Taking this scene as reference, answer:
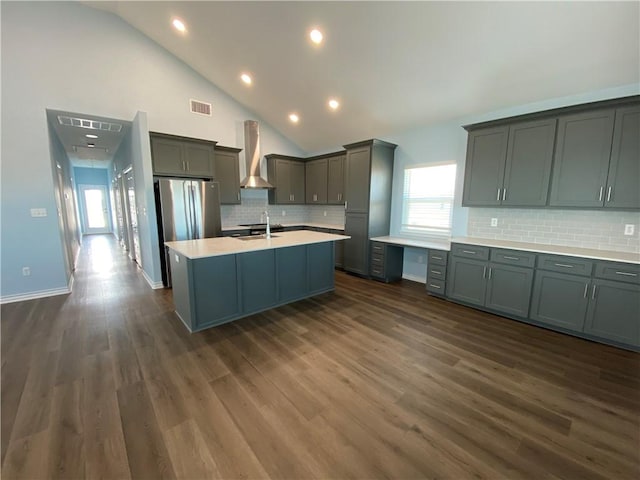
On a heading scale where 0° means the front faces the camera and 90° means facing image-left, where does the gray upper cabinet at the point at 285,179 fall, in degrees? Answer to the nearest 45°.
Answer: approximately 315°

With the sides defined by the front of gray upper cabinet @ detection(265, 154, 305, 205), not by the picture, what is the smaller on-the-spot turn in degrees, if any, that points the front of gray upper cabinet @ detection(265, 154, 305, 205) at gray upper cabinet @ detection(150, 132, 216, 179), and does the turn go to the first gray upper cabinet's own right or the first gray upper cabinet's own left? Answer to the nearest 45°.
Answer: approximately 90° to the first gray upper cabinet's own right

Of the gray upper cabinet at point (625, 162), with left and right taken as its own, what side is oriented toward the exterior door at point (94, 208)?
right

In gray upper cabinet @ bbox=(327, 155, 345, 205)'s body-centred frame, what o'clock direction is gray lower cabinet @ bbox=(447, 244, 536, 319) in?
The gray lower cabinet is roughly at 9 o'clock from the gray upper cabinet.
